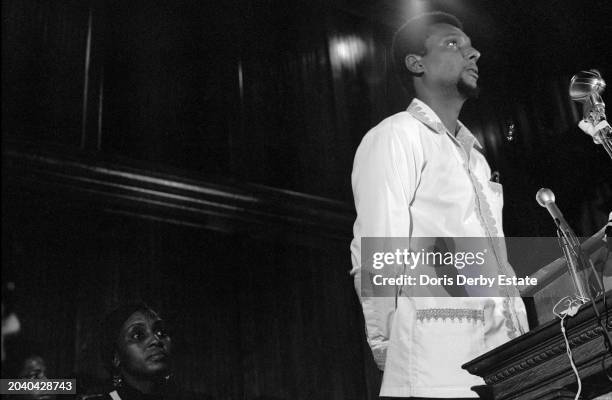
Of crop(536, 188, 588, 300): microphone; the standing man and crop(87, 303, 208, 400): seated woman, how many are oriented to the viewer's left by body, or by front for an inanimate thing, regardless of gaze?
1

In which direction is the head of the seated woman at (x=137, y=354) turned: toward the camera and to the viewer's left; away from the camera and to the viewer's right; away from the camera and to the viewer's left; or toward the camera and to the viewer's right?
toward the camera and to the viewer's right

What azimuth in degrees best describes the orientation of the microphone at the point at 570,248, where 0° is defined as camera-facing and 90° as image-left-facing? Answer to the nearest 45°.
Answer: approximately 90°

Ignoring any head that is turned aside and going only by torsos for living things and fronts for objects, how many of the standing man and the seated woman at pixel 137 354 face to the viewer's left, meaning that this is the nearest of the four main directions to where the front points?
0

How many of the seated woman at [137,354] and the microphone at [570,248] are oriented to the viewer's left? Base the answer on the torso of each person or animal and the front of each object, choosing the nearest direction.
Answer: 1

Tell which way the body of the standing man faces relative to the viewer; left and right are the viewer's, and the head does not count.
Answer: facing the viewer and to the right of the viewer
